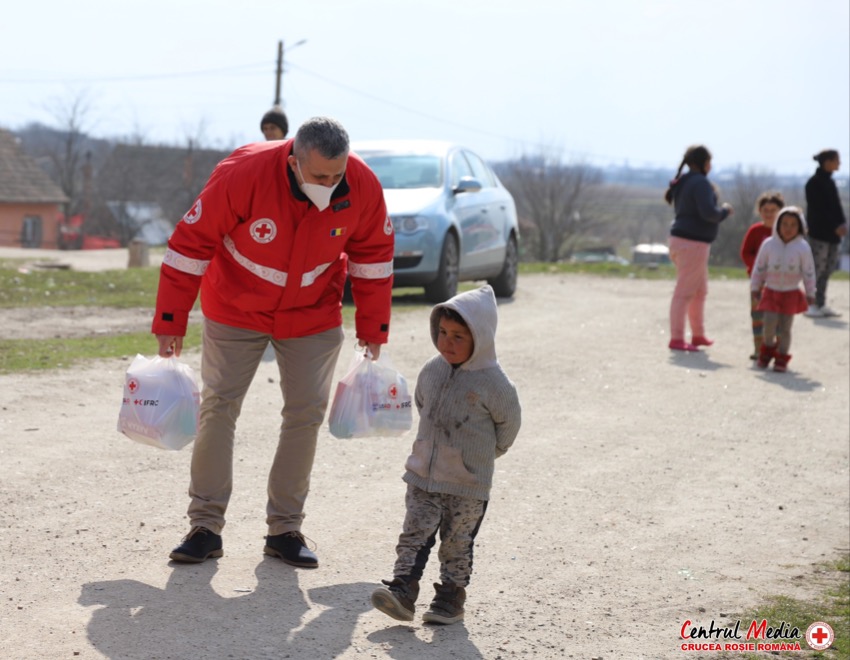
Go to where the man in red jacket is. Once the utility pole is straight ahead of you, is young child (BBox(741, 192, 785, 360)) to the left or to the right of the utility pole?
right

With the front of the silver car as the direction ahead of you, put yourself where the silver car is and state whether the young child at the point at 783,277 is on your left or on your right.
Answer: on your left

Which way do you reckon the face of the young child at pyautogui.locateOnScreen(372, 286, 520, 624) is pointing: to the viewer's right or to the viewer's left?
to the viewer's left

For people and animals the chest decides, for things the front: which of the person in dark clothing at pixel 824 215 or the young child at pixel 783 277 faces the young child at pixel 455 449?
the young child at pixel 783 277

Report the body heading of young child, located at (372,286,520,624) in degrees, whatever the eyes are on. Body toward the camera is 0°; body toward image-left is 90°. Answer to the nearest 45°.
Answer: approximately 45°

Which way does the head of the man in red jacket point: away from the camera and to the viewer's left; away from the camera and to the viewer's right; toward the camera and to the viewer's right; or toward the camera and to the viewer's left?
toward the camera and to the viewer's right

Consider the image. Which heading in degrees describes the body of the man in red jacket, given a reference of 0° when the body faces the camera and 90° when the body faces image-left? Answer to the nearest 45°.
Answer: approximately 0°
